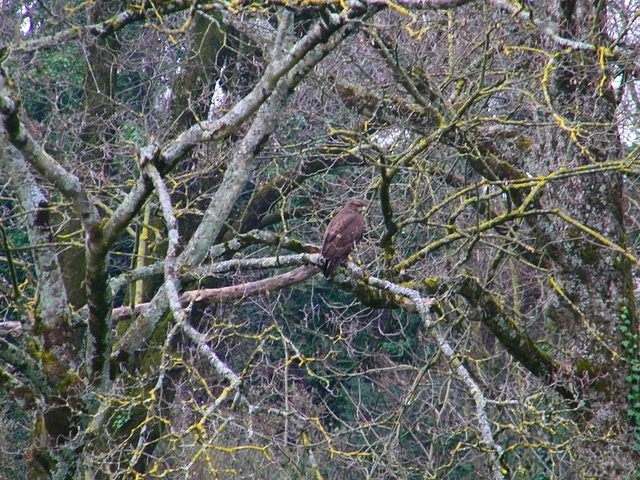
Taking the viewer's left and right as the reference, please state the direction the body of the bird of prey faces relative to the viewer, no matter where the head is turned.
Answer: facing away from the viewer and to the right of the viewer
